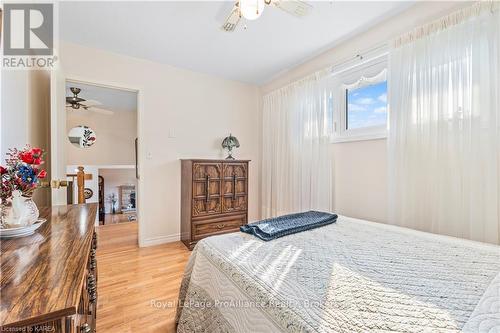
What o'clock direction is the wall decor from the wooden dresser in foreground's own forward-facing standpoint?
The wall decor is roughly at 9 o'clock from the wooden dresser in foreground.

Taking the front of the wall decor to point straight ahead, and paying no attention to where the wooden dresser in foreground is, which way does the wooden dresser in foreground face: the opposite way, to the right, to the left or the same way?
to the left

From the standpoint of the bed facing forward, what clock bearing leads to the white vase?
The white vase is roughly at 10 o'clock from the bed.

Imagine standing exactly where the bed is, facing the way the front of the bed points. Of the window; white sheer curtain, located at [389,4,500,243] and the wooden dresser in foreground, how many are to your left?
1

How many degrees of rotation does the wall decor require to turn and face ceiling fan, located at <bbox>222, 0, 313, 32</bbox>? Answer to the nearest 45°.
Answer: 0° — it already faces it

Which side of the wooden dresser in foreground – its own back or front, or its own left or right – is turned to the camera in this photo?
right

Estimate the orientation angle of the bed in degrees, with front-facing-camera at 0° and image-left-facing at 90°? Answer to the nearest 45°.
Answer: approximately 135°
